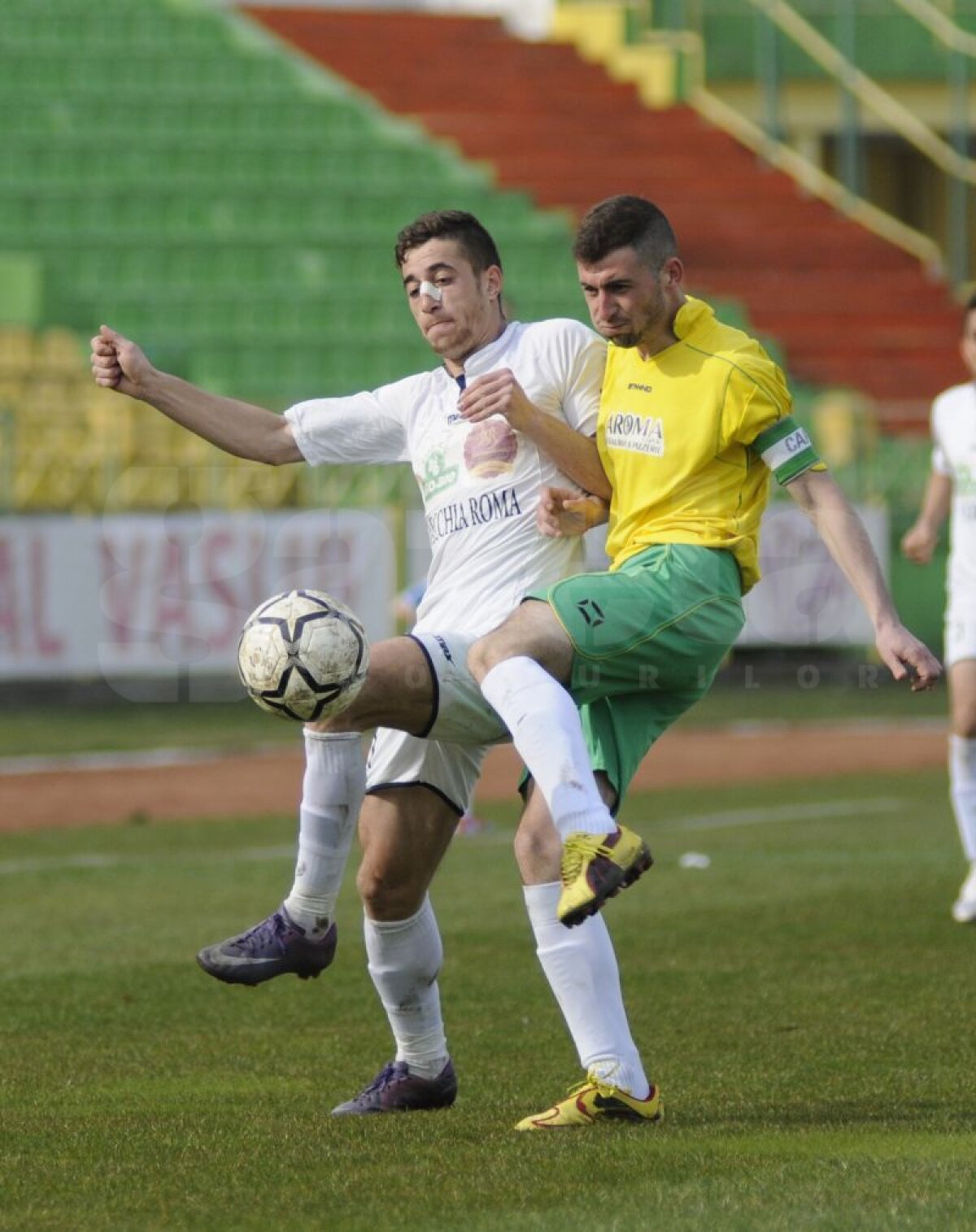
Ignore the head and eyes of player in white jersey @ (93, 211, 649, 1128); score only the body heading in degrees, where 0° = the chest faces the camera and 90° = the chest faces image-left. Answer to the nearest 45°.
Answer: approximately 45°

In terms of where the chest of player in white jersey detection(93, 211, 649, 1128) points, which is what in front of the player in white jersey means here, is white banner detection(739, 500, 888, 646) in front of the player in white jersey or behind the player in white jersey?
behind

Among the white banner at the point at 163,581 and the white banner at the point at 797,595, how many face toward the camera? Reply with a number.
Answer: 2

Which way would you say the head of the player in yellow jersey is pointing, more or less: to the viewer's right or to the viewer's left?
to the viewer's left
